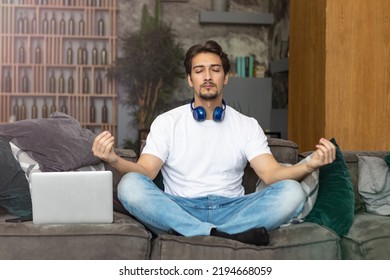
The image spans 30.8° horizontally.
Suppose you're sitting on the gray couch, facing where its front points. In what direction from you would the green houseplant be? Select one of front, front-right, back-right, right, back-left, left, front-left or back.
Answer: back

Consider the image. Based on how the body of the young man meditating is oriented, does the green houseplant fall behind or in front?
behind

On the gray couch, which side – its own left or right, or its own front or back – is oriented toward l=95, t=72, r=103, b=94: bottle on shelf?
back

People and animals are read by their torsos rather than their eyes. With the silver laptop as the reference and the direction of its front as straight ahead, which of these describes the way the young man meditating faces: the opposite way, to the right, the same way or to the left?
the opposite way

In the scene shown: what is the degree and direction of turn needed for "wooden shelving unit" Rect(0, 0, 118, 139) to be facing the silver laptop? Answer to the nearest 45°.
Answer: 0° — it already faces it

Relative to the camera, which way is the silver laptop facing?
away from the camera

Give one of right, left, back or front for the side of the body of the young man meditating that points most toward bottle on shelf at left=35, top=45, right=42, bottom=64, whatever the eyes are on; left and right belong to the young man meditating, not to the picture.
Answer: back

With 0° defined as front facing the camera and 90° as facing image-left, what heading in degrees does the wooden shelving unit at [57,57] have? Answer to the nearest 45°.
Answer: approximately 0°

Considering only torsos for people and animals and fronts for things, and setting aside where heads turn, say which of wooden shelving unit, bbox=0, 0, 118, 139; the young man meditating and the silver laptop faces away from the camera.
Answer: the silver laptop

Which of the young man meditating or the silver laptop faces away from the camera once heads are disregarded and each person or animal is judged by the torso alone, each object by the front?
the silver laptop
